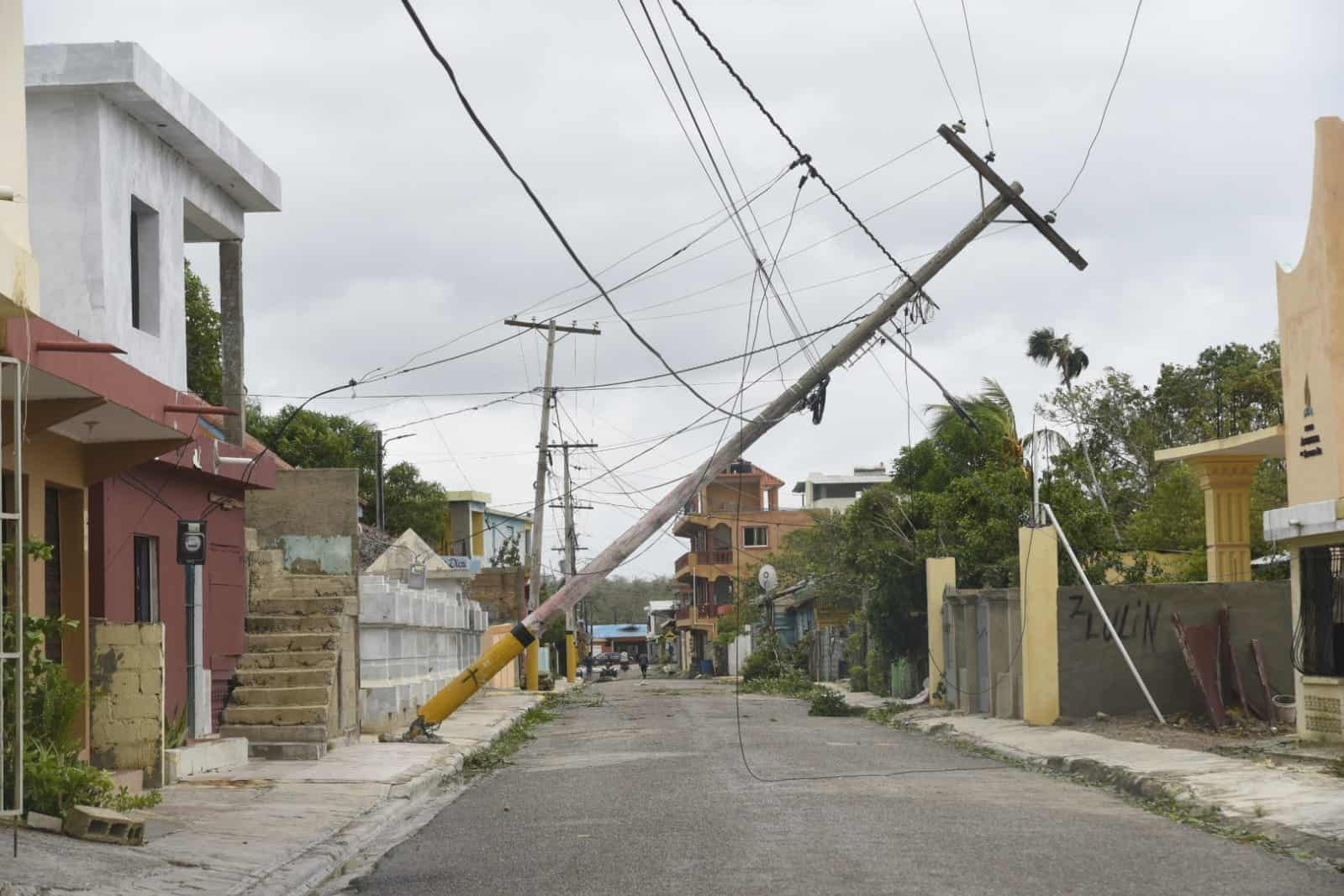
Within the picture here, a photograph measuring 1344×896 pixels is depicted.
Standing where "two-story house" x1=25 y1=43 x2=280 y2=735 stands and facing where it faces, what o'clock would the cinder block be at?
The cinder block is roughly at 3 o'clock from the two-story house.

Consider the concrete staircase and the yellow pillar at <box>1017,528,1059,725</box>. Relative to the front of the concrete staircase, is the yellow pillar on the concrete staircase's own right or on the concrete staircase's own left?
on the concrete staircase's own left

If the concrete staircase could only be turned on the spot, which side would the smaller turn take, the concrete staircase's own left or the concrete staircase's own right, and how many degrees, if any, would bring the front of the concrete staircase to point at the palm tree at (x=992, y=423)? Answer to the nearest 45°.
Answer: approximately 135° to the concrete staircase's own left

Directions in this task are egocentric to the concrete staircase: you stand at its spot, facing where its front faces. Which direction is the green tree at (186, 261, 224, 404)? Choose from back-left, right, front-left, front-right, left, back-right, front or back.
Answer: back

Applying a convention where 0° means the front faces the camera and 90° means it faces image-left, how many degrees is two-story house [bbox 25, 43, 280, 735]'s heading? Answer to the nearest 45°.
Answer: approximately 270°

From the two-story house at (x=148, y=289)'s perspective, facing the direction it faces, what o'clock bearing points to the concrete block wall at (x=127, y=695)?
The concrete block wall is roughly at 3 o'clock from the two-story house.
